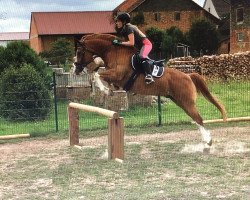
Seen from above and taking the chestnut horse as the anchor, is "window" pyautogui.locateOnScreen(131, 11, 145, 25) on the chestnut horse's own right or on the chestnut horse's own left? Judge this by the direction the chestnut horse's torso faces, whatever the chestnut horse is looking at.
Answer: on the chestnut horse's own right

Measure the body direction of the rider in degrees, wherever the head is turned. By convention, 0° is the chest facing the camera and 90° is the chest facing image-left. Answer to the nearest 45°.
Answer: approximately 90°

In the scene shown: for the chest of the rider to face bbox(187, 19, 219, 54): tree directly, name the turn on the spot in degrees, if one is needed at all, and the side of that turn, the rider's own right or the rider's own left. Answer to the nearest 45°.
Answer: approximately 90° to the rider's own right

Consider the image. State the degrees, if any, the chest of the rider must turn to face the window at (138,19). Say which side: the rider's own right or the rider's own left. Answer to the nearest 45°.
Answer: approximately 90° to the rider's own right

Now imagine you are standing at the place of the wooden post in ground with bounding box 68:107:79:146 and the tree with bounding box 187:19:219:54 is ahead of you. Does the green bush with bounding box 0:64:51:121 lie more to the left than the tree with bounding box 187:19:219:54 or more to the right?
left

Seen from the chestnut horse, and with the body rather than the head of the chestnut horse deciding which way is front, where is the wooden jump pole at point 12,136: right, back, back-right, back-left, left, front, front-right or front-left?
front-right

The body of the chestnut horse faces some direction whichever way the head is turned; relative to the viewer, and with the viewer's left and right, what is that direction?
facing to the left of the viewer

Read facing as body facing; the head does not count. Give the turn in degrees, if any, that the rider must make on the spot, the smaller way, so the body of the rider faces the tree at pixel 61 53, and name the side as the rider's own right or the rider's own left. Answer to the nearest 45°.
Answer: approximately 90° to the rider's own right

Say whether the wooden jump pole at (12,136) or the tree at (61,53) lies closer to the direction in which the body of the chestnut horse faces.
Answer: the wooden jump pole

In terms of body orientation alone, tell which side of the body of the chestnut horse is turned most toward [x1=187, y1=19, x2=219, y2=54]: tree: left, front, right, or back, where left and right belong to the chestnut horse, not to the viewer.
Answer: right
